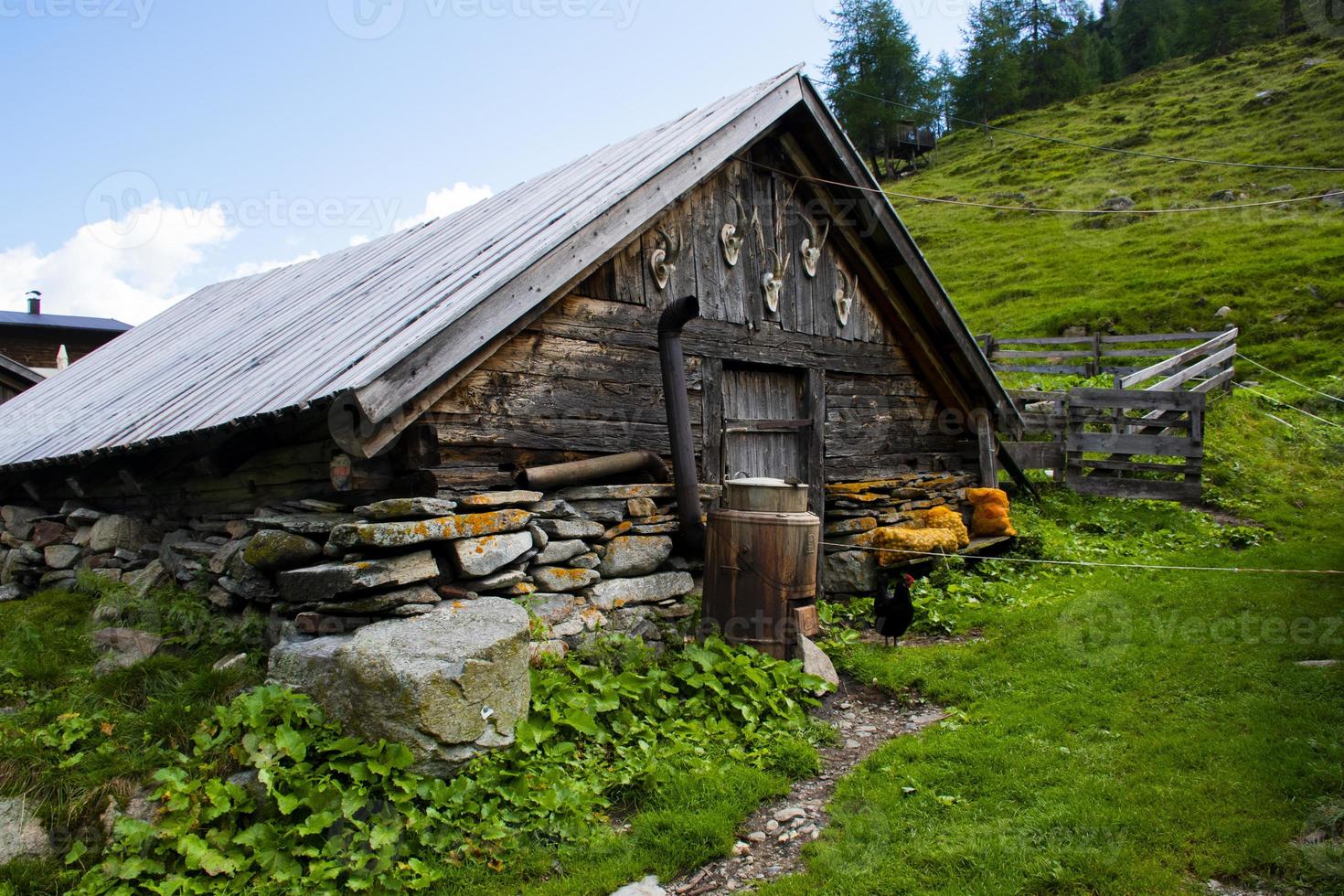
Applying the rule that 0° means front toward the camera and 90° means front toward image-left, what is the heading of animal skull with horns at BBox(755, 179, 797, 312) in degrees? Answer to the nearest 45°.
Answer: approximately 315°

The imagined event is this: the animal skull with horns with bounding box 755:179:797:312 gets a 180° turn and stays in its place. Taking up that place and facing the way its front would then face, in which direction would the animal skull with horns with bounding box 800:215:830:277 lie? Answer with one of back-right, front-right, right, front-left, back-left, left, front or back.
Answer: right

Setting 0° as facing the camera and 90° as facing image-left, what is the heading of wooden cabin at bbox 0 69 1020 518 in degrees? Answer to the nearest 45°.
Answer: approximately 315°

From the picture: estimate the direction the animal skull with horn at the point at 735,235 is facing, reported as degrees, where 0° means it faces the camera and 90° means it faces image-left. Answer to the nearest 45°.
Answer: approximately 315°

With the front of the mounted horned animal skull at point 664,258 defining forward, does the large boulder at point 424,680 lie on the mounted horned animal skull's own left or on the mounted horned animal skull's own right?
on the mounted horned animal skull's own right

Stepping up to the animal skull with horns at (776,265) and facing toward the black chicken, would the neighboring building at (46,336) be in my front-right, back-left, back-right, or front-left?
back-right

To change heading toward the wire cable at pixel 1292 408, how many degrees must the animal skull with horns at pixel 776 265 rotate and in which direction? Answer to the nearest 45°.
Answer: approximately 90° to its left

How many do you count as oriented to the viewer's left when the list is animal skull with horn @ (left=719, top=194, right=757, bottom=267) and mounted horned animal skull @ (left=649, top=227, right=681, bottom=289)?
0

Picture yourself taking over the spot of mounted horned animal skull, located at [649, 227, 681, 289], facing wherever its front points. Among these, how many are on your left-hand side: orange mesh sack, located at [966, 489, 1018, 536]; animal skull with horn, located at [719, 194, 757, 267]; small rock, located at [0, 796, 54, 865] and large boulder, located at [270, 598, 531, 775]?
2
